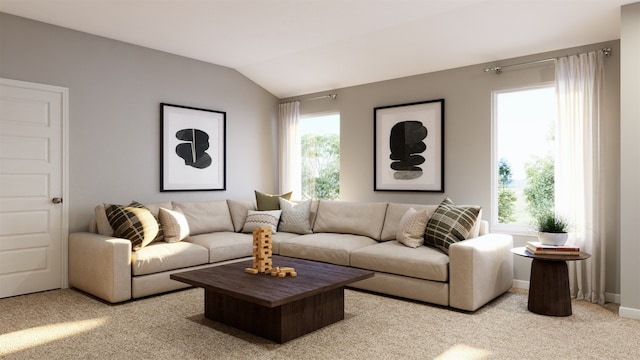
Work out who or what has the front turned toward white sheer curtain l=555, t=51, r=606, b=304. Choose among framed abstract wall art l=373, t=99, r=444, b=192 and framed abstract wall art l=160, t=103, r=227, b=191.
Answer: framed abstract wall art l=160, t=103, r=227, b=191

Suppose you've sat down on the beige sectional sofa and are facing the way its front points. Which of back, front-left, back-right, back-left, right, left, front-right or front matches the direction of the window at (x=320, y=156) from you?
back

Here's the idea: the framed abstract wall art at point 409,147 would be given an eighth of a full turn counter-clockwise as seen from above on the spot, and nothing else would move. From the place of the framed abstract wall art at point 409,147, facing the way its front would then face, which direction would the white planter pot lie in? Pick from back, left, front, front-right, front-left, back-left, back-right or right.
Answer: front-left

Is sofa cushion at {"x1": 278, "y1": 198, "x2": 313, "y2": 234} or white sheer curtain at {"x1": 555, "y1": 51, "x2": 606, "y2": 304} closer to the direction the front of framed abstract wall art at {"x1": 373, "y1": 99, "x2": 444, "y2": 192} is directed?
the sofa cushion

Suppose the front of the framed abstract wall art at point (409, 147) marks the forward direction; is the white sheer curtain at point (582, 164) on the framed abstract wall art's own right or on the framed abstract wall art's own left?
on the framed abstract wall art's own left

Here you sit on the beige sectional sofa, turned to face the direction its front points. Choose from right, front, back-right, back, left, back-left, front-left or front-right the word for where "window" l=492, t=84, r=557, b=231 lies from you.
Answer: left

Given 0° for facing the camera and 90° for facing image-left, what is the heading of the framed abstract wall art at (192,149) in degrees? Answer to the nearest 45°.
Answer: approximately 315°

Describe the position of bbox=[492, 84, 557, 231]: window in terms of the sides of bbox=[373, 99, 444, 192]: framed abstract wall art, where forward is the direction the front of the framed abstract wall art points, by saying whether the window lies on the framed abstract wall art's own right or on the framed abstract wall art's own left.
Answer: on the framed abstract wall art's own left

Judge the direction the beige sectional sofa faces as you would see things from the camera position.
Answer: facing the viewer

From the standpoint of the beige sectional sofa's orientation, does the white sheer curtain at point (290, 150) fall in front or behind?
behind

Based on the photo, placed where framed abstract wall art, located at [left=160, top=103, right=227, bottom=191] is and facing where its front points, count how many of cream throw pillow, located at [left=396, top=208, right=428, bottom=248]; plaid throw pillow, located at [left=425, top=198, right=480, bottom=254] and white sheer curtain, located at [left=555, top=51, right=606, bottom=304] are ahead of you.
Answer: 3
